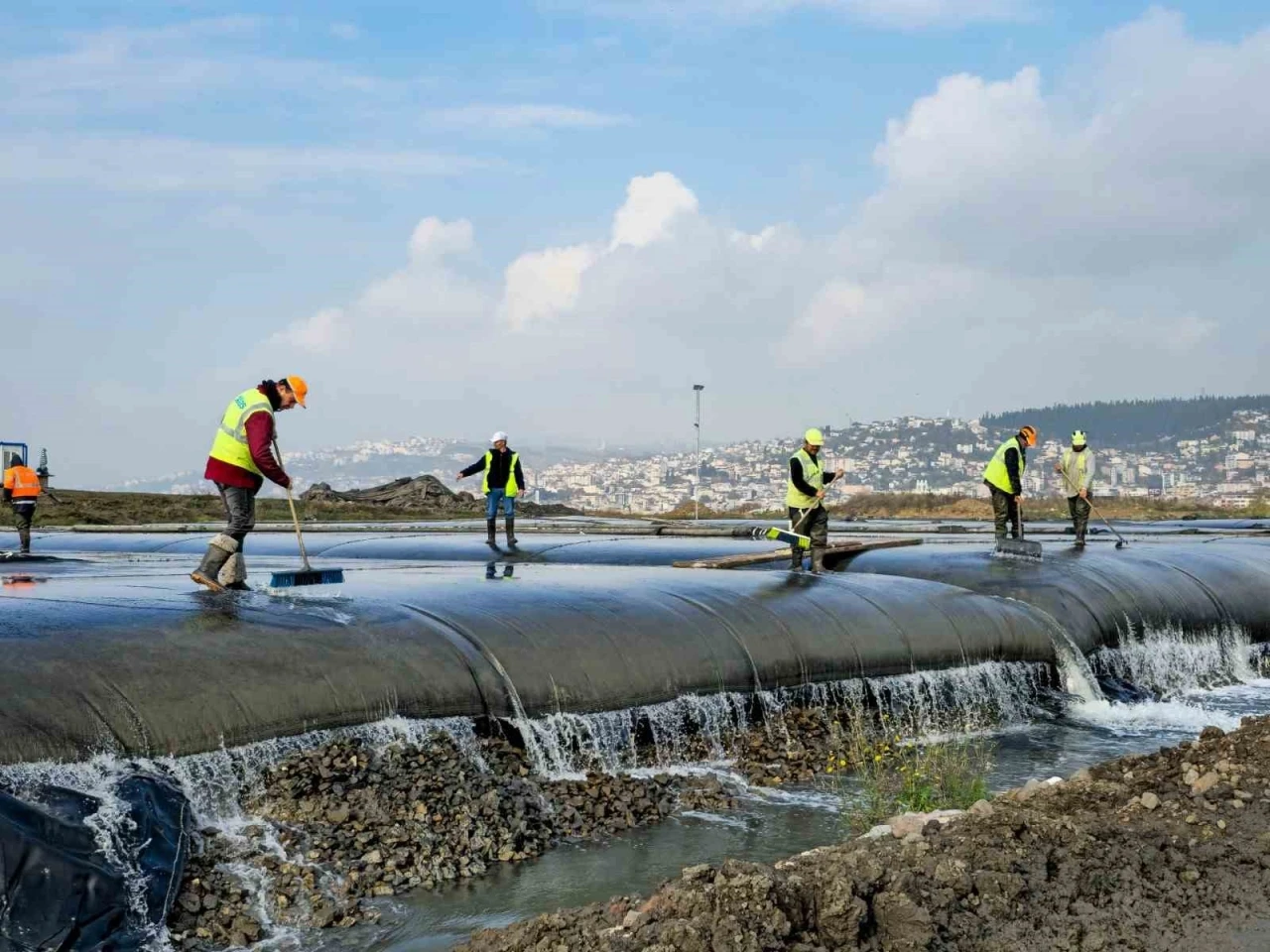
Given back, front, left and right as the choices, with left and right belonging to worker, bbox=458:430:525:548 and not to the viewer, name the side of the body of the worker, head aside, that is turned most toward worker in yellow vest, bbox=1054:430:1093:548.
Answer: left

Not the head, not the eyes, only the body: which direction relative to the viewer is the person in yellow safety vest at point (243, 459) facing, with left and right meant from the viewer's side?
facing to the right of the viewer

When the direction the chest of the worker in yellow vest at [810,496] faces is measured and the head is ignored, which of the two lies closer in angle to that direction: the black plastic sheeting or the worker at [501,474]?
the black plastic sheeting

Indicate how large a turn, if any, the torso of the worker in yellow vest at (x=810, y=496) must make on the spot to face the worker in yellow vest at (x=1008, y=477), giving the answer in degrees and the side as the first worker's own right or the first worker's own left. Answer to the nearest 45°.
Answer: approximately 90° to the first worker's own left

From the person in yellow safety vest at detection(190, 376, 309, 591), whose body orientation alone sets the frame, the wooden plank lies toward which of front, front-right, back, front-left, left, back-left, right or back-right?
front-left

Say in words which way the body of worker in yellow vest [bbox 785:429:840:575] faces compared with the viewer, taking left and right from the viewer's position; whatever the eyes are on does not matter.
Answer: facing the viewer and to the right of the viewer

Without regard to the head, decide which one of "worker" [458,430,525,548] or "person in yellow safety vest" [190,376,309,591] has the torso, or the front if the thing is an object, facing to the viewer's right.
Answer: the person in yellow safety vest

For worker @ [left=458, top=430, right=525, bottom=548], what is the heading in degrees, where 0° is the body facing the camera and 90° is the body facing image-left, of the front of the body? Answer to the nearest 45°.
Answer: approximately 0°

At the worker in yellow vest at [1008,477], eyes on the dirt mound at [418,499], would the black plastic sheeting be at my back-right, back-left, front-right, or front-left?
back-left
